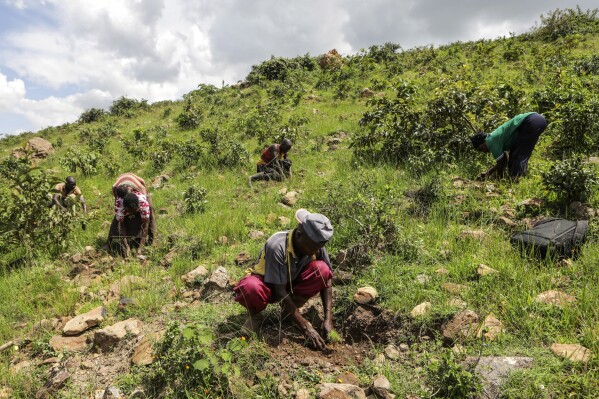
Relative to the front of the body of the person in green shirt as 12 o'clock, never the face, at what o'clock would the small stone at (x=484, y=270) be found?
The small stone is roughly at 9 o'clock from the person in green shirt.

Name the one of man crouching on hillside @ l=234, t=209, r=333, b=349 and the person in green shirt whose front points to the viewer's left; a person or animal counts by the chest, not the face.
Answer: the person in green shirt

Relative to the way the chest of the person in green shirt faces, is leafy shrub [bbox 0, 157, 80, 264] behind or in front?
in front

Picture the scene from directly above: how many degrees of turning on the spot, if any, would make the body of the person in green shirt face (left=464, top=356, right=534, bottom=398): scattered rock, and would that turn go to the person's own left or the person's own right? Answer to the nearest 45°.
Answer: approximately 90° to the person's own left

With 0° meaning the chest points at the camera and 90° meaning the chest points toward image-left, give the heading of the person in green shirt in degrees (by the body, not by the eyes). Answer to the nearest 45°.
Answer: approximately 90°

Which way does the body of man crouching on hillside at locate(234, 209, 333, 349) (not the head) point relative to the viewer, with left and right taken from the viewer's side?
facing the viewer and to the right of the viewer

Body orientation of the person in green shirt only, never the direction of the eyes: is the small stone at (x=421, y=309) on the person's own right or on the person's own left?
on the person's own left

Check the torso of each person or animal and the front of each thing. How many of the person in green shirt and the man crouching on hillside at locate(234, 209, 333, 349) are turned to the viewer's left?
1

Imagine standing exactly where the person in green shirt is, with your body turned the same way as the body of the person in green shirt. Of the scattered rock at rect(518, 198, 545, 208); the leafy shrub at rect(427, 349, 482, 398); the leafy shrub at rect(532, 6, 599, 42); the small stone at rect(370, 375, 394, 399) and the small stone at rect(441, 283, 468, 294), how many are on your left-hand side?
4

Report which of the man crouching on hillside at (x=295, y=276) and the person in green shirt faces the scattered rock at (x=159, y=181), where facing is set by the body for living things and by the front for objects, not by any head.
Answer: the person in green shirt

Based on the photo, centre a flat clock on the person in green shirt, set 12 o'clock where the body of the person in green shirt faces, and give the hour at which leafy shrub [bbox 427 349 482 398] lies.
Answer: The leafy shrub is roughly at 9 o'clock from the person in green shirt.

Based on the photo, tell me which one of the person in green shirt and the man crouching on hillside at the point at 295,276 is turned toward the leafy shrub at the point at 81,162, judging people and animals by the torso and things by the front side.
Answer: the person in green shirt

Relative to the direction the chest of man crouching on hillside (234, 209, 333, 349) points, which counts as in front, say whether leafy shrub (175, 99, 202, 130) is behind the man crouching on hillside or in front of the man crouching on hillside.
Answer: behind

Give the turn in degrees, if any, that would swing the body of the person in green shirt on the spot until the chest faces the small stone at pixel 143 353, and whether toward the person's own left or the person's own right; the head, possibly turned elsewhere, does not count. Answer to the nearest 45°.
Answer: approximately 45° to the person's own left

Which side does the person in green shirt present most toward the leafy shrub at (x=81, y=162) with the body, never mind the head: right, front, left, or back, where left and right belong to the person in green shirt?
front

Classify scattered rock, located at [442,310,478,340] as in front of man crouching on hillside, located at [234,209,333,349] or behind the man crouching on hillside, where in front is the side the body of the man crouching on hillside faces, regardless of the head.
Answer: in front

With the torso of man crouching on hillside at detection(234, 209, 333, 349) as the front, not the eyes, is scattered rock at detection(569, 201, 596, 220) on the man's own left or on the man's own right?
on the man's own left
